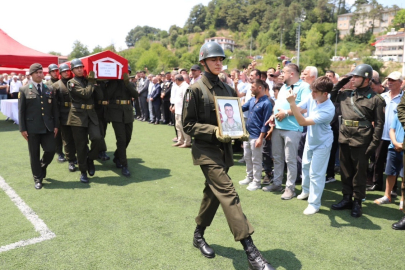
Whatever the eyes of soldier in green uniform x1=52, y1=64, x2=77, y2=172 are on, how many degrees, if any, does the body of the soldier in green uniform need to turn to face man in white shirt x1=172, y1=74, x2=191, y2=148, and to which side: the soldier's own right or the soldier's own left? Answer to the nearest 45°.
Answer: approximately 90° to the soldier's own left

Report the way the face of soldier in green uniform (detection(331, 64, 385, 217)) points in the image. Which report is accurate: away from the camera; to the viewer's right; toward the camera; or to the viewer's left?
to the viewer's left

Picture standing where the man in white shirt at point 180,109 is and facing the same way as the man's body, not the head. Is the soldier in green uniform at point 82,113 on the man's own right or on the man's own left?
on the man's own left

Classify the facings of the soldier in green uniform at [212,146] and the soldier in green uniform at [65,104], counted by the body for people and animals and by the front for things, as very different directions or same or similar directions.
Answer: same or similar directions

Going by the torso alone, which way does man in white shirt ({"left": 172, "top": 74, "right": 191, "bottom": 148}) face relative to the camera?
to the viewer's left

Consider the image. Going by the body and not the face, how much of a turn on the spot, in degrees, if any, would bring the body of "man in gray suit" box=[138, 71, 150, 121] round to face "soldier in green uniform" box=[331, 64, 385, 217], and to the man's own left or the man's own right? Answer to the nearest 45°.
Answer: approximately 45° to the man's own left

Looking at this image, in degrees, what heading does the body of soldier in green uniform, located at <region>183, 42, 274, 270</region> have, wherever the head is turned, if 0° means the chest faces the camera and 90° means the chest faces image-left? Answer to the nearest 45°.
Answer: approximately 315°

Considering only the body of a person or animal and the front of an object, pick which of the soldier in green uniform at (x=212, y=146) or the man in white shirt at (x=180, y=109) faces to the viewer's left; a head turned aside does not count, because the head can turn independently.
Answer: the man in white shirt

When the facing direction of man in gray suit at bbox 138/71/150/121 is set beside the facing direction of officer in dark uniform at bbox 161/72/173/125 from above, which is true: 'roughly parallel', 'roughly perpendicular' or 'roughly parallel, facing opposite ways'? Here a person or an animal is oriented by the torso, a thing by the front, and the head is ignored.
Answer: roughly parallel

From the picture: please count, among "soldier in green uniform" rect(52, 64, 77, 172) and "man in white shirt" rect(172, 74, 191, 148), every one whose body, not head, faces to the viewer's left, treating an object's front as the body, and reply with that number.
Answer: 1

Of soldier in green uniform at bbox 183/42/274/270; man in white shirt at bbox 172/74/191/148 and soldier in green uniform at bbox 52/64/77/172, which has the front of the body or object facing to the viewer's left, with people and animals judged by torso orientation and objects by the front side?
the man in white shirt

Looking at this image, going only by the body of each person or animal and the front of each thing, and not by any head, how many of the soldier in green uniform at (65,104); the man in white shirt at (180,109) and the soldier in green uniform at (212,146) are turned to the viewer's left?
1

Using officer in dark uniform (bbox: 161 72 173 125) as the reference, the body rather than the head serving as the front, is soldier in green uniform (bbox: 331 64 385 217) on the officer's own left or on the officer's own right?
on the officer's own left
